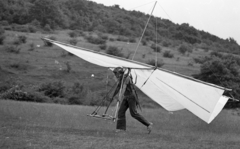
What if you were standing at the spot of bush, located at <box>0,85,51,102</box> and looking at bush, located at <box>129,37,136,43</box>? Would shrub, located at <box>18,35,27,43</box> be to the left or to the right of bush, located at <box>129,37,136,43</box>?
left

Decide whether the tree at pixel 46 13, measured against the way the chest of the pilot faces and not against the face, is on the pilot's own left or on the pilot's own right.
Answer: on the pilot's own right

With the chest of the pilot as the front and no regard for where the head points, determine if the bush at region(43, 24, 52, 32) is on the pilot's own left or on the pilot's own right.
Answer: on the pilot's own right

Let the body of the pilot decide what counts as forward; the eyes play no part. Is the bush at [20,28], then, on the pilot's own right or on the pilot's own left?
on the pilot's own right

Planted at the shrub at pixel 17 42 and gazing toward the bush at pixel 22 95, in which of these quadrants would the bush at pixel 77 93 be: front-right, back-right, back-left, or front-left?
front-left

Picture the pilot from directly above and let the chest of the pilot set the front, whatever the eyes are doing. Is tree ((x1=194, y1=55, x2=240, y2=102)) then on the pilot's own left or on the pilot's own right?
on the pilot's own right

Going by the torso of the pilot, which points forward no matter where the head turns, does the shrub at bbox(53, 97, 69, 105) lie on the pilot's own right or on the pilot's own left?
on the pilot's own right

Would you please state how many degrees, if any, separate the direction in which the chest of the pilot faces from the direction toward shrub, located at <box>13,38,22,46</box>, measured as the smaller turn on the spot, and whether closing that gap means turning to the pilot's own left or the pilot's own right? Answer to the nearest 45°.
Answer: approximately 45° to the pilot's own right

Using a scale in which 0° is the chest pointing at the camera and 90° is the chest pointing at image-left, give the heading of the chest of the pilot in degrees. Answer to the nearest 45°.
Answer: approximately 90°

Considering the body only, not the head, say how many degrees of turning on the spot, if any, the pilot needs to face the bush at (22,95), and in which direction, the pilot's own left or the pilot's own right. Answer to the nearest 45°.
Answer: approximately 45° to the pilot's own right
